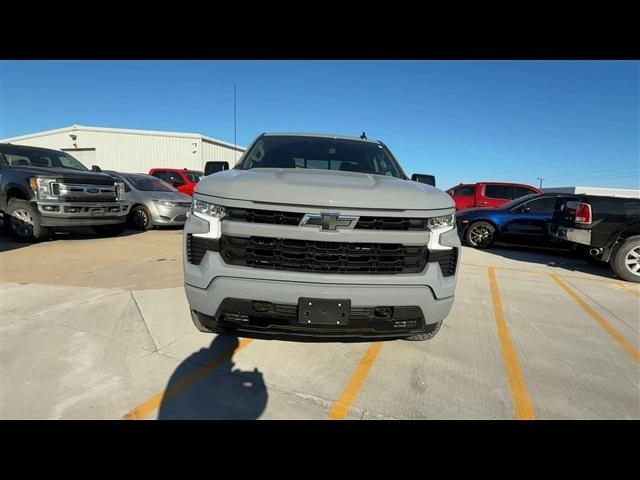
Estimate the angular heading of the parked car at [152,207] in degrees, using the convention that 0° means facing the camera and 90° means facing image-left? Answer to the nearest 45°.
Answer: approximately 315°

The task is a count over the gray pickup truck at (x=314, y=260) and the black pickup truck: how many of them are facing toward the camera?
1

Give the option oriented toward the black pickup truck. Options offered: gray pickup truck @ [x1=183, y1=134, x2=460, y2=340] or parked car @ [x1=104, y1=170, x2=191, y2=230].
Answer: the parked car

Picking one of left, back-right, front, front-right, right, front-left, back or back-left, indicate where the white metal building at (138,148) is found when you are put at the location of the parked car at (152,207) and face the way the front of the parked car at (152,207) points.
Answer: back-left

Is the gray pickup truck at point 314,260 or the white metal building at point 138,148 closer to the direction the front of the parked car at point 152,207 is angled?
the gray pickup truck

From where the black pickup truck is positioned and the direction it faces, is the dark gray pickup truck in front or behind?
behind
